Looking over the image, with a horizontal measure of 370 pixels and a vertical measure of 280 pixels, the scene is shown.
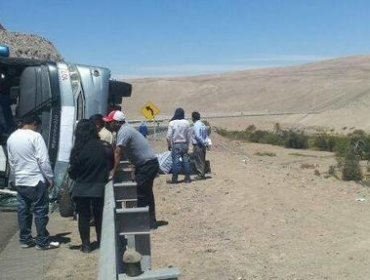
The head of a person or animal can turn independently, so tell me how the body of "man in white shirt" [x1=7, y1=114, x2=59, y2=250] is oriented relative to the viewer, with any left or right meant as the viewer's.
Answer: facing away from the viewer and to the right of the viewer

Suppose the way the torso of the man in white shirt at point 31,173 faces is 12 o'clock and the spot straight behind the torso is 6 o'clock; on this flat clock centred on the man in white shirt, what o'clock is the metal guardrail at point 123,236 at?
The metal guardrail is roughly at 4 o'clock from the man in white shirt.

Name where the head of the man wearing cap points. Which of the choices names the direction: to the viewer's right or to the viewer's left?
to the viewer's left

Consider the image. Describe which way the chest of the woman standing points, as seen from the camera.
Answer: away from the camera

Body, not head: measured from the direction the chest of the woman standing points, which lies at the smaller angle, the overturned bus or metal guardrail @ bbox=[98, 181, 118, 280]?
the overturned bus

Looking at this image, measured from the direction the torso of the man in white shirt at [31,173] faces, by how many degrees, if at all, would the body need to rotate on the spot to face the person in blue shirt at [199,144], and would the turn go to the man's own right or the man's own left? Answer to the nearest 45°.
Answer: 0° — they already face them

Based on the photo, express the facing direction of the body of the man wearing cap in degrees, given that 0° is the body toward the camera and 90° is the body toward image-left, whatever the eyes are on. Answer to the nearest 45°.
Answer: approximately 90°
